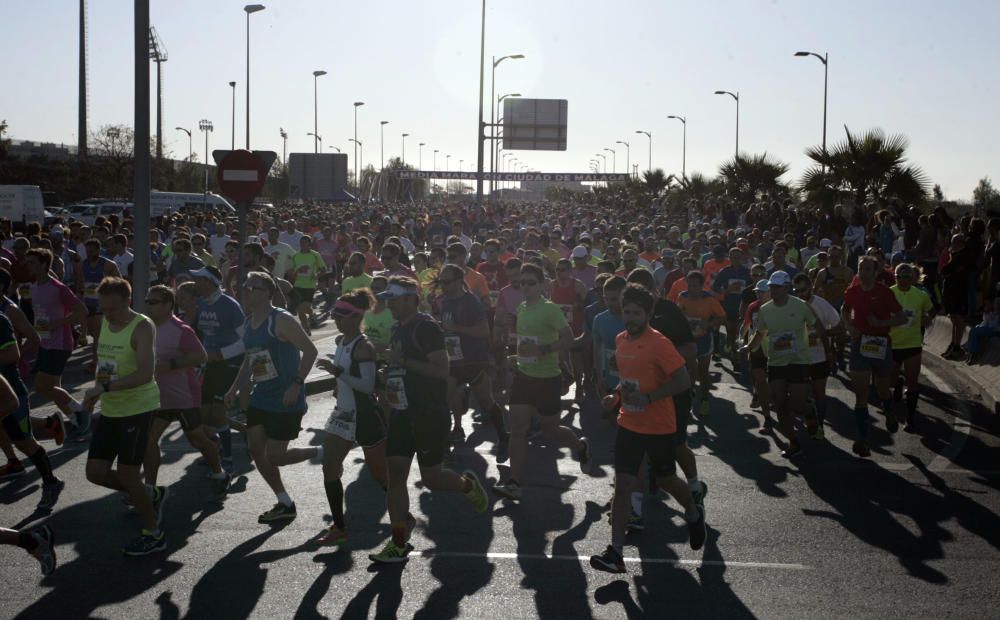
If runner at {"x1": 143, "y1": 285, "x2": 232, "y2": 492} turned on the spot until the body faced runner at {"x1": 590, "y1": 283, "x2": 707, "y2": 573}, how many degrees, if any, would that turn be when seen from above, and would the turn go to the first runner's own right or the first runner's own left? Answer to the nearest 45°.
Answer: approximately 90° to the first runner's own left

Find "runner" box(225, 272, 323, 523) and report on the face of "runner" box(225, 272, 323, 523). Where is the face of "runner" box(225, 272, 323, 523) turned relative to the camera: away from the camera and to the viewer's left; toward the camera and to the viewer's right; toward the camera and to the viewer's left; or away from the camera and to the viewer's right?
toward the camera and to the viewer's left

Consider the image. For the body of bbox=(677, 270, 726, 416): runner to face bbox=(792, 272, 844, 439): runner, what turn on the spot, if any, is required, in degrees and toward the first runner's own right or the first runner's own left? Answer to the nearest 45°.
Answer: approximately 45° to the first runner's own left

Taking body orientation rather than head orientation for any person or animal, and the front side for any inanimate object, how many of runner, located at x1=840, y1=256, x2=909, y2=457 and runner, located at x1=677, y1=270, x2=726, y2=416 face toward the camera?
2

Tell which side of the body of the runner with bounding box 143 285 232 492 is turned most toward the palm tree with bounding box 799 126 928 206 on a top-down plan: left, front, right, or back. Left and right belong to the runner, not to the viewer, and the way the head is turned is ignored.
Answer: back

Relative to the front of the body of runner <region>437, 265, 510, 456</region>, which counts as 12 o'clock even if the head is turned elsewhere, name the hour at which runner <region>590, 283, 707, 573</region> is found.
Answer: runner <region>590, 283, 707, 573</region> is roughly at 10 o'clock from runner <region>437, 265, 510, 456</region>.

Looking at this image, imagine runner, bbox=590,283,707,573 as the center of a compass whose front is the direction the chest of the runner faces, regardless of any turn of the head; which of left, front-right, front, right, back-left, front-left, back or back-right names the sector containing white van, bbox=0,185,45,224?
right

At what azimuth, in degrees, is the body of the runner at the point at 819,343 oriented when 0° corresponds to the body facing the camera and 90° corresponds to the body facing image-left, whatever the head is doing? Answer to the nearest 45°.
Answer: approximately 45°

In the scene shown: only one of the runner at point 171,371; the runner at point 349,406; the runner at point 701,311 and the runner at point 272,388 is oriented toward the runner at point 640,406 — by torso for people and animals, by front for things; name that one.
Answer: the runner at point 701,311

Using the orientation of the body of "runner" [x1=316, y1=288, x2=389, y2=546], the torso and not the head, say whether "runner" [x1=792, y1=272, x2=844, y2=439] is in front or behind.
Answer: behind
